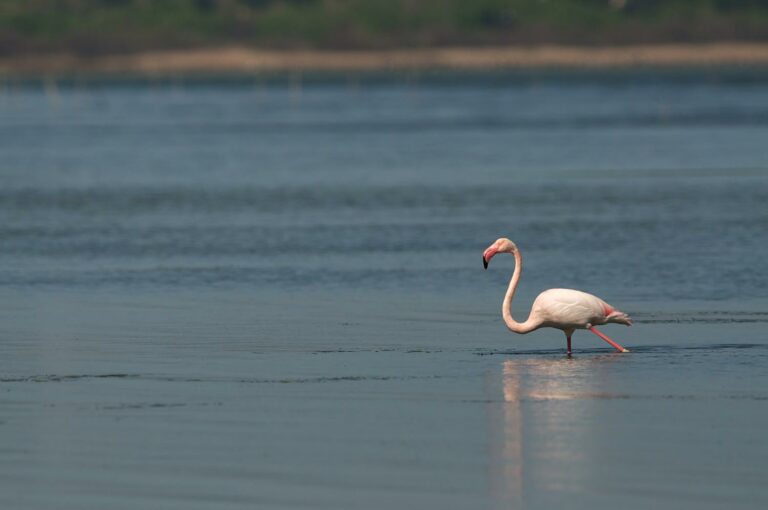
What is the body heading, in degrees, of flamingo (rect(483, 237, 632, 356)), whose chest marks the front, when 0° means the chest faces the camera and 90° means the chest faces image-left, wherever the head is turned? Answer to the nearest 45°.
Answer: approximately 90°
